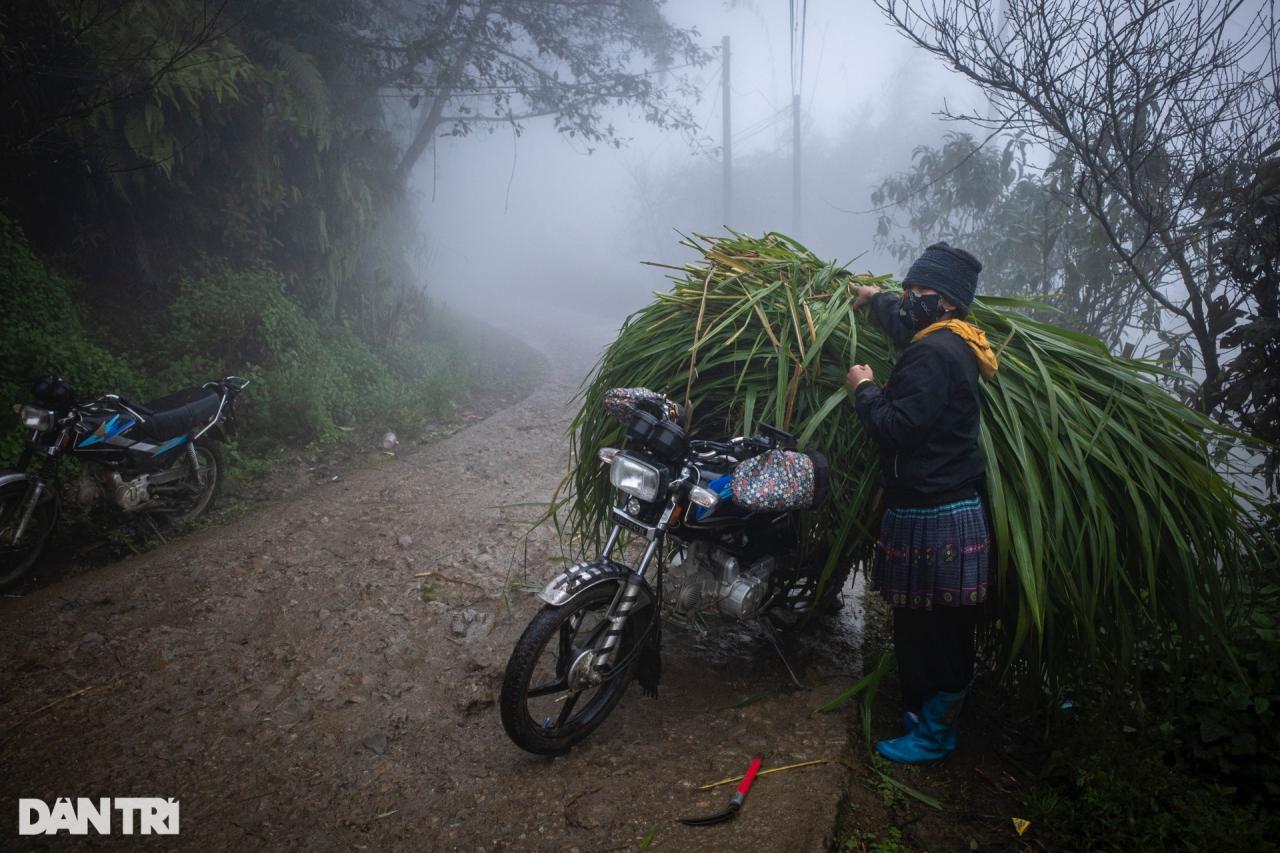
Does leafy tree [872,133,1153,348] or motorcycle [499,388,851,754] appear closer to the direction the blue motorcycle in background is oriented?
the motorcycle

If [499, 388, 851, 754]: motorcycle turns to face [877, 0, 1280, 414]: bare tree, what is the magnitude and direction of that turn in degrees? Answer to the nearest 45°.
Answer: approximately 180°

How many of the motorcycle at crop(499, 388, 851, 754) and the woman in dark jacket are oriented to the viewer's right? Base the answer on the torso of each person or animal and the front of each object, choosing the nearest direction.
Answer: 0

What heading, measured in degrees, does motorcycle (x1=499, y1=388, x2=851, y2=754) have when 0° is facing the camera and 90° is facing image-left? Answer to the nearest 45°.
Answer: approximately 45°

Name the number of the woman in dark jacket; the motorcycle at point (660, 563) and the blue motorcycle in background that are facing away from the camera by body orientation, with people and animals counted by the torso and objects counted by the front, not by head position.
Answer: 0

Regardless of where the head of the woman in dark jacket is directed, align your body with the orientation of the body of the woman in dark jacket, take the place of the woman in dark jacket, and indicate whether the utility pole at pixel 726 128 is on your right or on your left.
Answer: on your right

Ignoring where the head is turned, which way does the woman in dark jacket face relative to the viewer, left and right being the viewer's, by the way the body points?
facing to the left of the viewer

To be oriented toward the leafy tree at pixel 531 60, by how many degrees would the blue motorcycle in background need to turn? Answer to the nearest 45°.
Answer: approximately 180°
